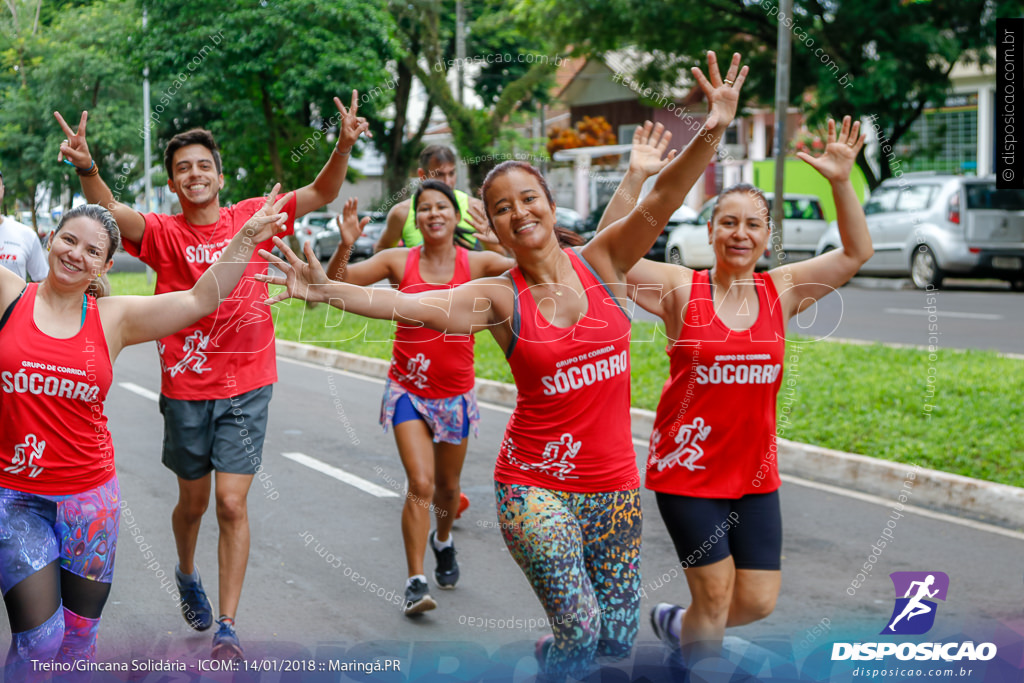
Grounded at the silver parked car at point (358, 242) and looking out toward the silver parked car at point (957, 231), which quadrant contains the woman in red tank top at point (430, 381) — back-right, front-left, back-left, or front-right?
front-right

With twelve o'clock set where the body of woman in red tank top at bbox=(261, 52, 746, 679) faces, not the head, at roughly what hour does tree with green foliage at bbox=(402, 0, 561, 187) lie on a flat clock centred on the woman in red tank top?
The tree with green foliage is roughly at 6 o'clock from the woman in red tank top.

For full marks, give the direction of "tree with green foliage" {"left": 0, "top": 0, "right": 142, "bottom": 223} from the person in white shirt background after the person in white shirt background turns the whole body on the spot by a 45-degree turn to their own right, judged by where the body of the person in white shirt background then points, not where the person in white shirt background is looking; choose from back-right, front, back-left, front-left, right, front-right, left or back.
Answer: back-right

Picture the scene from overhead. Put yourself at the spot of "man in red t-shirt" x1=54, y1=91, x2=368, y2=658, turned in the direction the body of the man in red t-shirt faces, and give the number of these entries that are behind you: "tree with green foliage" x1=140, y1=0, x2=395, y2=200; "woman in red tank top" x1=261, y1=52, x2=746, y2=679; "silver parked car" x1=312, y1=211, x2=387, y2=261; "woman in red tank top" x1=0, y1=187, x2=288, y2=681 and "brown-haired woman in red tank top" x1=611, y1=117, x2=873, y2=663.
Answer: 2

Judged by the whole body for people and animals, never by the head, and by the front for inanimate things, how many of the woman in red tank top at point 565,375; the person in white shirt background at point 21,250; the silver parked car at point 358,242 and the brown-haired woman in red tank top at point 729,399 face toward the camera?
3

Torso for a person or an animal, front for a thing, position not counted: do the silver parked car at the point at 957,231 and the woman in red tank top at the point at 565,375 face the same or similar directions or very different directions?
very different directions

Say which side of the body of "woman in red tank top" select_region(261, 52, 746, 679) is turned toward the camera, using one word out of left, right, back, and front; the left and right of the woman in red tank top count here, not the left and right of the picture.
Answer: front

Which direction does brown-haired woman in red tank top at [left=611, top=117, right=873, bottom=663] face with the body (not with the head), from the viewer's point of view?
toward the camera

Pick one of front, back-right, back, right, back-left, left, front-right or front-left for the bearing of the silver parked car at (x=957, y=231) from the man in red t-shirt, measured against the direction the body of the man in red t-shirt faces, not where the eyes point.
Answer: back-left

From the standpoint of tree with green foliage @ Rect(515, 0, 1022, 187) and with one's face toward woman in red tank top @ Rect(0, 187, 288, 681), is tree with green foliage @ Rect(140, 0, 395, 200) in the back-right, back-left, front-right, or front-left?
front-right

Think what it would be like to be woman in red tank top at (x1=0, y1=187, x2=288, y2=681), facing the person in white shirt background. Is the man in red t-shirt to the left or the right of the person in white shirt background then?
right

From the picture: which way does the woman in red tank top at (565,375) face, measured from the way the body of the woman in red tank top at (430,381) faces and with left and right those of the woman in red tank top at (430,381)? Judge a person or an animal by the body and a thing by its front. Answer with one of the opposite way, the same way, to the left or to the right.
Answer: the same way

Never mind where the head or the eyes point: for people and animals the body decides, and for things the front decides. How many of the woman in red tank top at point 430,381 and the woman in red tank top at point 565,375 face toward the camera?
2

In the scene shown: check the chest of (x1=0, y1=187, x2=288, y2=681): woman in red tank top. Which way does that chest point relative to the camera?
toward the camera

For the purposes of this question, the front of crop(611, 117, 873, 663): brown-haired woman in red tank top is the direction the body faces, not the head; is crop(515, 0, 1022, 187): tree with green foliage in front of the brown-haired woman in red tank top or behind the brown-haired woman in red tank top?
behind

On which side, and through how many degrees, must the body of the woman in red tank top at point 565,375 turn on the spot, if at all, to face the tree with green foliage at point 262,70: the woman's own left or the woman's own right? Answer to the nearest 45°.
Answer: approximately 180°

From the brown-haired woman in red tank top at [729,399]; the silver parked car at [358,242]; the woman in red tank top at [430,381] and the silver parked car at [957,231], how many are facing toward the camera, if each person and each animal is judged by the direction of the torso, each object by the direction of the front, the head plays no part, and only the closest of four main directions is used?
2

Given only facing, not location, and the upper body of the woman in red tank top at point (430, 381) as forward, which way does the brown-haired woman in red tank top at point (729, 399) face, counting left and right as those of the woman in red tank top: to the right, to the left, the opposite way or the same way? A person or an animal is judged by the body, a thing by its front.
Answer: the same way

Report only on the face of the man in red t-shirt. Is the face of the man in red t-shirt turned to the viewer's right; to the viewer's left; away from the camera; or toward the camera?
toward the camera

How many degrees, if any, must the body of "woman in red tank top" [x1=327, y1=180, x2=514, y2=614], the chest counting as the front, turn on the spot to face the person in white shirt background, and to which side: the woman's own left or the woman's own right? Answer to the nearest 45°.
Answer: approximately 90° to the woman's own right
